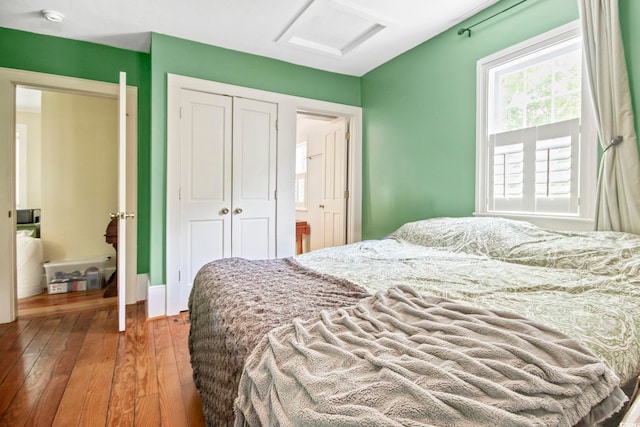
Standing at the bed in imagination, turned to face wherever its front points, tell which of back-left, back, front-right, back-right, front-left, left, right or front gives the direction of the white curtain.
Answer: back

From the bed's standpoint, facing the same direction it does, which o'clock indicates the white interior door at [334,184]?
The white interior door is roughly at 4 o'clock from the bed.

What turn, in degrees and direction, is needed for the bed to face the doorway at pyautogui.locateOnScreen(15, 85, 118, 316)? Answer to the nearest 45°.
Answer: approximately 90° to its right

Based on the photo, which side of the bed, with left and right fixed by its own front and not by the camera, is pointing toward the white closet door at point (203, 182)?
right

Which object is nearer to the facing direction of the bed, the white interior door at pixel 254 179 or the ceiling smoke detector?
the ceiling smoke detector

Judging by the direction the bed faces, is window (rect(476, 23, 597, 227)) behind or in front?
behind

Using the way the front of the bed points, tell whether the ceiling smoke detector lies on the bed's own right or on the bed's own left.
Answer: on the bed's own right

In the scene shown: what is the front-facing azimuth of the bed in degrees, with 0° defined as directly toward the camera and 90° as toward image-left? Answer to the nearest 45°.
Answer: approximately 45°

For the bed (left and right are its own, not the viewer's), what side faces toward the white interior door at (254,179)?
right
